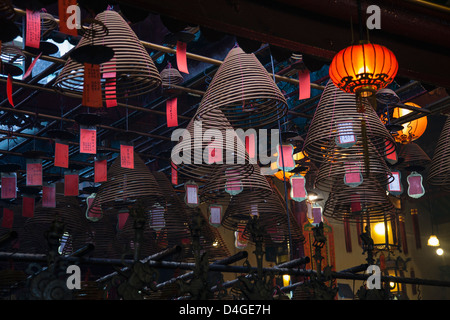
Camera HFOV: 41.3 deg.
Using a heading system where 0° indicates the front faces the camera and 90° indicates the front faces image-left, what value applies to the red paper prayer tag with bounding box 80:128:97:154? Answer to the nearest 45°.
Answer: approximately 0°

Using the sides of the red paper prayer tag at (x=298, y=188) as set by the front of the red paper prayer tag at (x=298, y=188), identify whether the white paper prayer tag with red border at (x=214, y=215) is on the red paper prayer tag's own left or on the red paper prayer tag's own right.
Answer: on the red paper prayer tag's own right

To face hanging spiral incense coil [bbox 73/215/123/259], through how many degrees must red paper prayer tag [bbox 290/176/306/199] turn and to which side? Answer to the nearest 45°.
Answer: approximately 135° to its right

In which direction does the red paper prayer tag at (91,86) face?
toward the camera

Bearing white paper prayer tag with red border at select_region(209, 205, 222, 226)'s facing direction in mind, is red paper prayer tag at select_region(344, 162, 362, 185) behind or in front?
in front

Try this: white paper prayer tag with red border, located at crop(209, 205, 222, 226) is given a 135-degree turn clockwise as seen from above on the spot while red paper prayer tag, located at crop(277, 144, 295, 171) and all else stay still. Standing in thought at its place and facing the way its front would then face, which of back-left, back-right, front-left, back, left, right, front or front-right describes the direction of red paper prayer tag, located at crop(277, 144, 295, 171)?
back

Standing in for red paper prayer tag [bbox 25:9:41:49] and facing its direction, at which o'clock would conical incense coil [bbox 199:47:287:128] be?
The conical incense coil is roughly at 10 o'clock from the red paper prayer tag.

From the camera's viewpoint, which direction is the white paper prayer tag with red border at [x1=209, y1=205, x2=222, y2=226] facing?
toward the camera

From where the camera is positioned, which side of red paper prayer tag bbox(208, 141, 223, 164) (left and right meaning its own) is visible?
front
